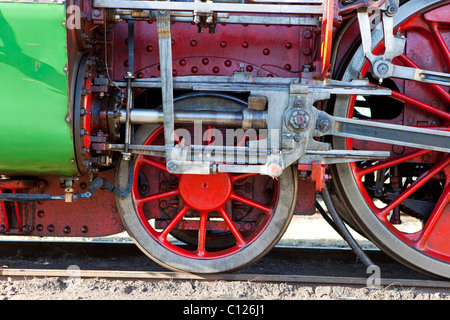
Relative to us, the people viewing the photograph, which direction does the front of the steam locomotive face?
facing to the left of the viewer
